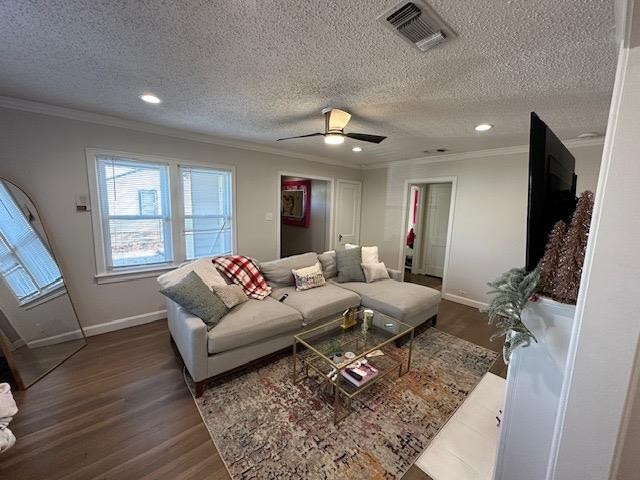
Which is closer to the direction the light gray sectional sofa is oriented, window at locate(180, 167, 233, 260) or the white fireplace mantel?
the white fireplace mantel

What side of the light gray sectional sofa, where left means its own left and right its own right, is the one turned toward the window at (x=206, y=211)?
back

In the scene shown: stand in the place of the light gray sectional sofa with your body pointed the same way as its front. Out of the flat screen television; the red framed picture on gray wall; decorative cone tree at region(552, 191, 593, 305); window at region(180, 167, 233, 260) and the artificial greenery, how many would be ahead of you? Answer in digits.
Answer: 3

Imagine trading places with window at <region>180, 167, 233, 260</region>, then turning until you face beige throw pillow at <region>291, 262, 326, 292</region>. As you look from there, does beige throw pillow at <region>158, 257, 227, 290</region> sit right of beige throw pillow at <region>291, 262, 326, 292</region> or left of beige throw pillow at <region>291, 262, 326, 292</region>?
right

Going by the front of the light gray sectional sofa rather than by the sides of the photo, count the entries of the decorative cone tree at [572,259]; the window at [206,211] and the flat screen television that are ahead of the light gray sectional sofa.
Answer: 2

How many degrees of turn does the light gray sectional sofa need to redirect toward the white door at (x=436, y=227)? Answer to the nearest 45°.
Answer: approximately 90° to its left

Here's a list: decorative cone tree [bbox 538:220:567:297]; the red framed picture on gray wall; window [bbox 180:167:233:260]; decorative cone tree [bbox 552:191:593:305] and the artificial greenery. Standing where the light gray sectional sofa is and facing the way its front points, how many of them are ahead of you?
3

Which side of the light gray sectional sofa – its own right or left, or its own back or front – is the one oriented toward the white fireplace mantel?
front

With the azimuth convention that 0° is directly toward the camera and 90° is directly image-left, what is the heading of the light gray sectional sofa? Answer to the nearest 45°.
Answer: approximately 315°

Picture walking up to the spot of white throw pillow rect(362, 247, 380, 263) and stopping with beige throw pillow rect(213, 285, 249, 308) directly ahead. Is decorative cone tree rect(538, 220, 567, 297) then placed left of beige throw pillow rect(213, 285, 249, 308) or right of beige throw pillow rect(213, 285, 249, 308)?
left

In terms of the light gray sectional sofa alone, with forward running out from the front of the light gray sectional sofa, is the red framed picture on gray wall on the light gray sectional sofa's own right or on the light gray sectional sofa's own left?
on the light gray sectional sofa's own left

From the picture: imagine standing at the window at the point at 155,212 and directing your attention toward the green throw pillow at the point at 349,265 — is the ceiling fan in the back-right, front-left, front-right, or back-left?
front-right

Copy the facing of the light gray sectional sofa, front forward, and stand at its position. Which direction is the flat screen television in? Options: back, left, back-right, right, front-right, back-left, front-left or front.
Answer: front

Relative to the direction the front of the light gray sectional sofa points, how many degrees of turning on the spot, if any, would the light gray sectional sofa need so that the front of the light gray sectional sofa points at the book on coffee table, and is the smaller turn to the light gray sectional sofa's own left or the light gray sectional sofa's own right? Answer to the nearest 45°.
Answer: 0° — it already faces it

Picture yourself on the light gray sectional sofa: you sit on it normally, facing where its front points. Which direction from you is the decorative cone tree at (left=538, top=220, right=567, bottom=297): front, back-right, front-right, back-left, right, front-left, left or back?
front

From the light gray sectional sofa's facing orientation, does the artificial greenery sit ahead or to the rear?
ahead
